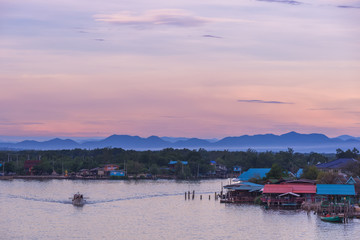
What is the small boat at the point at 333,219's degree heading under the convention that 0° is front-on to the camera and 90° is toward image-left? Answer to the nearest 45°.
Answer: approximately 90°
